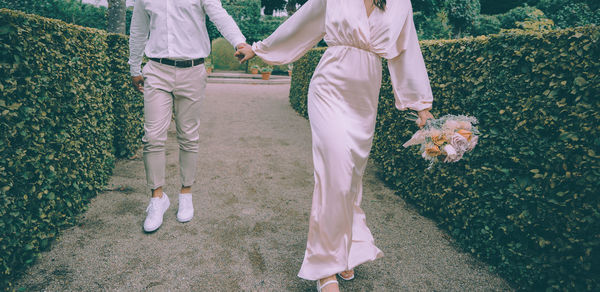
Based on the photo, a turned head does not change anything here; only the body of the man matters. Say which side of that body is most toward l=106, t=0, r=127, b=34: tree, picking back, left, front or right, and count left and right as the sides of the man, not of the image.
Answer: back

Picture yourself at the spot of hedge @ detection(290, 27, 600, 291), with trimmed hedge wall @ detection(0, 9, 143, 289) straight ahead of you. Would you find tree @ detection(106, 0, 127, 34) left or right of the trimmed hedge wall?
right

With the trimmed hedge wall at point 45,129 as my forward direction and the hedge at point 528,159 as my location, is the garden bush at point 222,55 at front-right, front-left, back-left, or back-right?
front-right

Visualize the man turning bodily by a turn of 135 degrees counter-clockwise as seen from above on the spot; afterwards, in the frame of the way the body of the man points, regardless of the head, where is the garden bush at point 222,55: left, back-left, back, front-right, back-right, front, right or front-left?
front-left

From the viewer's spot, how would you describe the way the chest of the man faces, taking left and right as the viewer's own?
facing the viewer

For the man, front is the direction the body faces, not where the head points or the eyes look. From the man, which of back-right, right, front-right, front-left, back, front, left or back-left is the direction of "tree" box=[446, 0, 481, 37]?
back-left

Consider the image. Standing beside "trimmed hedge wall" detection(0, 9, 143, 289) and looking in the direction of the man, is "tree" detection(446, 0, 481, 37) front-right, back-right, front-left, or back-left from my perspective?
front-left

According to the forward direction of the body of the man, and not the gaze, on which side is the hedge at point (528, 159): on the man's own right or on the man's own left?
on the man's own left
